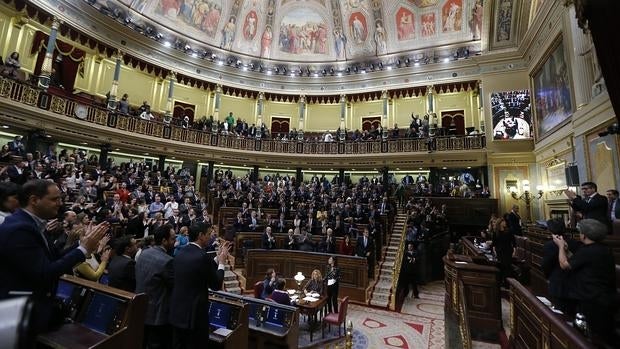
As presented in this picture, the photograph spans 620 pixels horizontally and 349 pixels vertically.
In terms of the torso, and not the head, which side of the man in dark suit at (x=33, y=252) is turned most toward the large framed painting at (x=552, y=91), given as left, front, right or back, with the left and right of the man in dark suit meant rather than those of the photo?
front

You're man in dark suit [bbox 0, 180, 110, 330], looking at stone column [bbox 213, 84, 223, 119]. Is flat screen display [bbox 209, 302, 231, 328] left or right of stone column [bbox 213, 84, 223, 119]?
right

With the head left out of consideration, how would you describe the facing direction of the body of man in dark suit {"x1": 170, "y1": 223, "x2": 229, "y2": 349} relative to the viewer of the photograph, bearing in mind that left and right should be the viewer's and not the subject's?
facing away from the viewer and to the right of the viewer

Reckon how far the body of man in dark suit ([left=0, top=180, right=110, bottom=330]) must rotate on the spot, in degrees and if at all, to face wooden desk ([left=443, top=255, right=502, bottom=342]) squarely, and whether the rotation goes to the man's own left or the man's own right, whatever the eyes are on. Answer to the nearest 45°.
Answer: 0° — they already face it

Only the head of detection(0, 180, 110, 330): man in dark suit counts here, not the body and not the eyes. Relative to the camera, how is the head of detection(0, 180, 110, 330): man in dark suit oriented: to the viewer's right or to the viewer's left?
to the viewer's right

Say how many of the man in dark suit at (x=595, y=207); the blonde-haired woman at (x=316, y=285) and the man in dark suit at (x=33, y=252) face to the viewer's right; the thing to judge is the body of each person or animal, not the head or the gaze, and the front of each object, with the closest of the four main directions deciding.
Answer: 1

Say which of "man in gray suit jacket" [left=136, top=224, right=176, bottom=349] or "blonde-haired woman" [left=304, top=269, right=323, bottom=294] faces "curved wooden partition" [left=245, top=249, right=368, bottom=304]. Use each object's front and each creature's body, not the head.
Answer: the man in gray suit jacket

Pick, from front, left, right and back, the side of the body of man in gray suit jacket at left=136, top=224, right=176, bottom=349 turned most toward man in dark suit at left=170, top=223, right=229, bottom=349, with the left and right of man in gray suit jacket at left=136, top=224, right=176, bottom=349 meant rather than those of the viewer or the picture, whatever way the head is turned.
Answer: right

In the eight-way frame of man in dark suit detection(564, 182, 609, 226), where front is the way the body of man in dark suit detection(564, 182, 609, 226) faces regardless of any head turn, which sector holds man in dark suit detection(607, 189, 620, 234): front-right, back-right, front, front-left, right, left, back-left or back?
back-right

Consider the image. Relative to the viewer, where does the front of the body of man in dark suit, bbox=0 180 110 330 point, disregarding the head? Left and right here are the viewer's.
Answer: facing to the right of the viewer

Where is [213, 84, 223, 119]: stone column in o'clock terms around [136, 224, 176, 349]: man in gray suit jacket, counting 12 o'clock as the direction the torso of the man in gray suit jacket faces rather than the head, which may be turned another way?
The stone column is roughly at 11 o'clock from the man in gray suit jacket.

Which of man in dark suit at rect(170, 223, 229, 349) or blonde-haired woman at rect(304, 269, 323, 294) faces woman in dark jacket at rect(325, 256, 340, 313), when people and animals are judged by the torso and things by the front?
the man in dark suit
